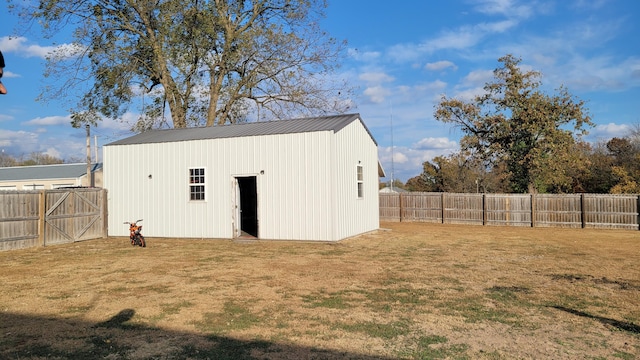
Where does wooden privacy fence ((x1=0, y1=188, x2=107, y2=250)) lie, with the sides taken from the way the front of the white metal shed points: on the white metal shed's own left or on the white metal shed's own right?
on the white metal shed's own right

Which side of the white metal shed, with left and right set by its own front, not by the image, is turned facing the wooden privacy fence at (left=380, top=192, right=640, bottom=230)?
left

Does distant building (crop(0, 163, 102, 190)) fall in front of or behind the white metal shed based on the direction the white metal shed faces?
behind

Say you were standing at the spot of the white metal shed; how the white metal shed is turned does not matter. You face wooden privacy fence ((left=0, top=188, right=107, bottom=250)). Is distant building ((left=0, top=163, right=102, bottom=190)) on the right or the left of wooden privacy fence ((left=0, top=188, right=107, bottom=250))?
right

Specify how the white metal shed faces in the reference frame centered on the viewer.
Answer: facing the viewer
